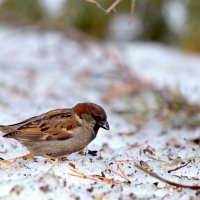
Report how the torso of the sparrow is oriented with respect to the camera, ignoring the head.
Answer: to the viewer's right

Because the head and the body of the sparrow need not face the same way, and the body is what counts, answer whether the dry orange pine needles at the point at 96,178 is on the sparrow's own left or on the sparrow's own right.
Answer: on the sparrow's own right
